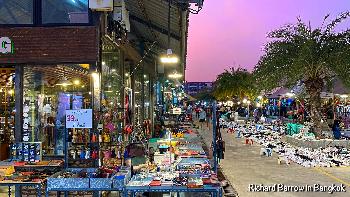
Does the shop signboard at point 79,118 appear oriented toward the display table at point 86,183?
yes

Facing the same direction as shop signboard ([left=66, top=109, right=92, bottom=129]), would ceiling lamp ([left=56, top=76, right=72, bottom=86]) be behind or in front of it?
behind

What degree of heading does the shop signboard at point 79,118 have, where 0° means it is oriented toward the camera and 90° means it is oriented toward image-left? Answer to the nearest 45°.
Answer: approximately 0°

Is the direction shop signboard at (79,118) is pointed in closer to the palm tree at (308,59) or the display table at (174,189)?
the display table

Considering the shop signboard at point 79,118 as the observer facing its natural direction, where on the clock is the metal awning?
The metal awning is roughly at 7 o'clock from the shop signboard.
